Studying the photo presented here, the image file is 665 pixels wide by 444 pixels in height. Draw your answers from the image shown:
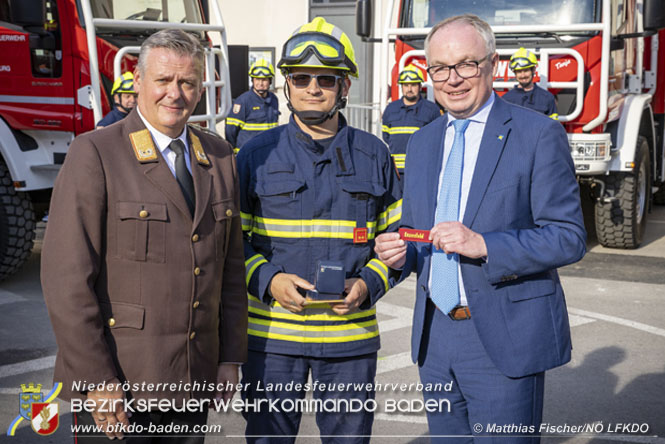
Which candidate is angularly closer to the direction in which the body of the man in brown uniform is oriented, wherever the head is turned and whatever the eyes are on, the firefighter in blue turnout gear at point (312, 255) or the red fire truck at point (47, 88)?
the firefighter in blue turnout gear

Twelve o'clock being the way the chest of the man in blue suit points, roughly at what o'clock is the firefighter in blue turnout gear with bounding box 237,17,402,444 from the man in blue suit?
The firefighter in blue turnout gear is roughly at 2 o'clock from the man in blue suit.

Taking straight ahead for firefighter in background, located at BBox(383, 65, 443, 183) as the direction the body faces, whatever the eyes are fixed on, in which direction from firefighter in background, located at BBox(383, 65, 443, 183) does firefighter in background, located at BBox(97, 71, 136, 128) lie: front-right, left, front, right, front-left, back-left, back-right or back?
front-right

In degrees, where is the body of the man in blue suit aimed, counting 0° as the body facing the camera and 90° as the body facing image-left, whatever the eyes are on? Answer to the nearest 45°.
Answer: approximately 45°

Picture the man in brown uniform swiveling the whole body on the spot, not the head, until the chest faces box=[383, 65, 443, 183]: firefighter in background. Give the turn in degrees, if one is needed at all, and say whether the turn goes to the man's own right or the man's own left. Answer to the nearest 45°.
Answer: approximately 90° to the man's own left

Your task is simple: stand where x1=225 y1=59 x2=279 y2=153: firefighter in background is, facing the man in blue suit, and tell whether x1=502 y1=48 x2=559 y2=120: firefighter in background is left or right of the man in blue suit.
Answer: left

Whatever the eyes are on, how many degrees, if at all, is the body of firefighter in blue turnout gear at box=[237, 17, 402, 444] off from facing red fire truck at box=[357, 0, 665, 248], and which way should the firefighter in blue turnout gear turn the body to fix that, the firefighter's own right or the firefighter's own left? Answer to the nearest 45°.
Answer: approximately 135° to the firefighter's own left

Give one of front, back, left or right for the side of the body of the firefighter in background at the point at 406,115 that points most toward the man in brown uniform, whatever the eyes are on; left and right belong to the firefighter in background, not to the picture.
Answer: front

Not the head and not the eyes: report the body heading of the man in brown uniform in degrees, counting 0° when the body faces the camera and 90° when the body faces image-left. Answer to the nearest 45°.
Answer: approximately 315°
